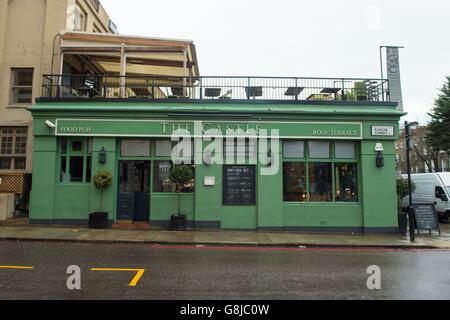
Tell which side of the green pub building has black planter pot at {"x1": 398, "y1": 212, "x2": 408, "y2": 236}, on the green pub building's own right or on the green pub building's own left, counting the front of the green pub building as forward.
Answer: on the green pub building's own left

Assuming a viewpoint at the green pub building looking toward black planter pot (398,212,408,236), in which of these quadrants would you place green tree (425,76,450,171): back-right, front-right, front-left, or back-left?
front-left

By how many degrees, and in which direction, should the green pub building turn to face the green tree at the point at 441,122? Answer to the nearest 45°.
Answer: approximately 135° to its left

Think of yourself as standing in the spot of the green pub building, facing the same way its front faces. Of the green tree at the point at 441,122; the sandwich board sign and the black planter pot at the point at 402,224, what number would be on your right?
0

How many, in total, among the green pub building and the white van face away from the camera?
0

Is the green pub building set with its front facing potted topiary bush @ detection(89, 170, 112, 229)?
no

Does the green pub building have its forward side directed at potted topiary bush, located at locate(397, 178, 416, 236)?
no

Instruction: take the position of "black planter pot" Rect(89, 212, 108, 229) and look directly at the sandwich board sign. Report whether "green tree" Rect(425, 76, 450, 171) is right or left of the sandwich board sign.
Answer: left

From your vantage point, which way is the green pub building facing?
toward the camera

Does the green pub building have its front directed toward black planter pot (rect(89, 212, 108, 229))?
no
